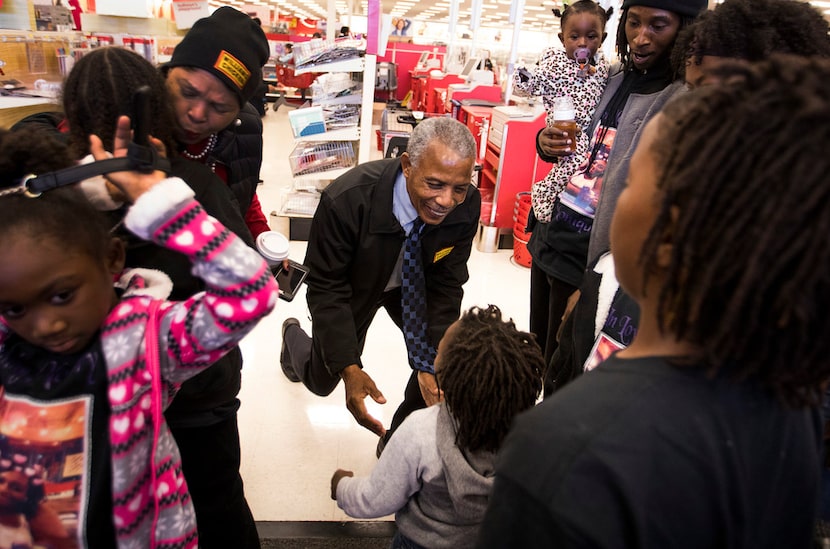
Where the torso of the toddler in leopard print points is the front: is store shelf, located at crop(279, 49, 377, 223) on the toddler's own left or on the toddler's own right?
on the toddler's own right

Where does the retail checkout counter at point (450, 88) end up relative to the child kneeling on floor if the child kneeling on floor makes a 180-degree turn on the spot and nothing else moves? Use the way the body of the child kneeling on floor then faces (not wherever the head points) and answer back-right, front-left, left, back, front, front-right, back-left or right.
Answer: back-left

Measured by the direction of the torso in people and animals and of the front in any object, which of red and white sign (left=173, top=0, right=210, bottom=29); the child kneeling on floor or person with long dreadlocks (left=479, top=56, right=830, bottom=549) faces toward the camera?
the red and white sign

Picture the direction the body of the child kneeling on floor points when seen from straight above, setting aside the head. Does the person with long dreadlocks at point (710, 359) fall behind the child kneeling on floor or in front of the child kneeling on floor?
behind

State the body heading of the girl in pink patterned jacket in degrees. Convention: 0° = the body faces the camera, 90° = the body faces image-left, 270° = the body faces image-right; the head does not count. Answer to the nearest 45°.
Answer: approximately 45°

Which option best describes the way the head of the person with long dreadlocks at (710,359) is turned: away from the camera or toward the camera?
away from the camera

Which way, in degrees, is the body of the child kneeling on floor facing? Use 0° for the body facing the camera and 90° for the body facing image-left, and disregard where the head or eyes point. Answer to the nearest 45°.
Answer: approximately 135°

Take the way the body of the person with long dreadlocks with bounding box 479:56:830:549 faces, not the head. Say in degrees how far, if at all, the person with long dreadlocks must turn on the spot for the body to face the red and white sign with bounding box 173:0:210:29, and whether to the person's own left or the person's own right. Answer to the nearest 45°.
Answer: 0° — they already face it

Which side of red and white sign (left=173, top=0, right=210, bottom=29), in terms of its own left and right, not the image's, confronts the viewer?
front

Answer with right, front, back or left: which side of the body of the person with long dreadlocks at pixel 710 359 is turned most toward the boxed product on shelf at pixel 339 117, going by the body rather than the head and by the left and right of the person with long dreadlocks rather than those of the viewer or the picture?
front

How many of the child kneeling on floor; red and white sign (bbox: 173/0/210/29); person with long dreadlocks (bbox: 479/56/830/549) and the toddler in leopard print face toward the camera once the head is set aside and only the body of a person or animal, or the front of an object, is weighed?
2

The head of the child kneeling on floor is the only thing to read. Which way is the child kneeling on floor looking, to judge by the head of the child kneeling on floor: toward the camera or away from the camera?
away from the camera
